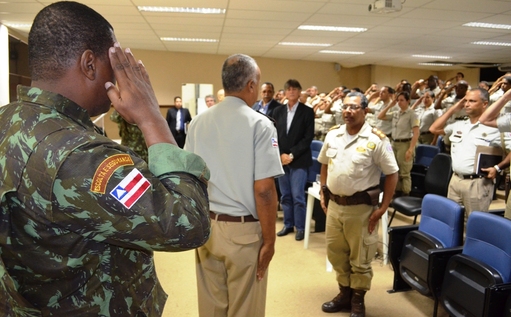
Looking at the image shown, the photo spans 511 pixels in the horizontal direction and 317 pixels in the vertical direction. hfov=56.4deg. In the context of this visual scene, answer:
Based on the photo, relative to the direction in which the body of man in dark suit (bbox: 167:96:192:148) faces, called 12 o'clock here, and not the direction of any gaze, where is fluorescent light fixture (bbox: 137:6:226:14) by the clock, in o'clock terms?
The fluorescent light fixture is roughly at 12 o'clock from the man in dark suit.

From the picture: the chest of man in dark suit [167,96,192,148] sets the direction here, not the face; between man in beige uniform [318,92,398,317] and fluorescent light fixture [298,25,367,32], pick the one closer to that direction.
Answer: the man in beige uniform

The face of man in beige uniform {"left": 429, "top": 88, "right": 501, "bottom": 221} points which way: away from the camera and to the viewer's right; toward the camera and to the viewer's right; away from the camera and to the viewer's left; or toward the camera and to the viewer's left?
toward the camera and to the viewer's left

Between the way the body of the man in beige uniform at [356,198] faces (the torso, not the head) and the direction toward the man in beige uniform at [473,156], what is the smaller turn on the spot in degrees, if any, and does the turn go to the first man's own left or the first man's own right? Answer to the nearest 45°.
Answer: approximately 180°

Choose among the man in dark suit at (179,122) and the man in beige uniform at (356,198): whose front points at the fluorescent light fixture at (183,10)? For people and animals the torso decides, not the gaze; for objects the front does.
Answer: the man in dark suit

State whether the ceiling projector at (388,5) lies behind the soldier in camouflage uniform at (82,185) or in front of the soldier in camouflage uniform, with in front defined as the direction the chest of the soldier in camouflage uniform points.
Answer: in front

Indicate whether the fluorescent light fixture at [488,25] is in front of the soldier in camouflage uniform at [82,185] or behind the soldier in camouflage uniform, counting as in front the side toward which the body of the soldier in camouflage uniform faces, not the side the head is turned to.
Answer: in front

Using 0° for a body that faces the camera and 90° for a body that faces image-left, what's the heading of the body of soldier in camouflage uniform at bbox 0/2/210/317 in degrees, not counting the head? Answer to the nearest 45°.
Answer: approximately 225°

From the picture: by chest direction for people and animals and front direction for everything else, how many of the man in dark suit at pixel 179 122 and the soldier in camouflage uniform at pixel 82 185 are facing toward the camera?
1

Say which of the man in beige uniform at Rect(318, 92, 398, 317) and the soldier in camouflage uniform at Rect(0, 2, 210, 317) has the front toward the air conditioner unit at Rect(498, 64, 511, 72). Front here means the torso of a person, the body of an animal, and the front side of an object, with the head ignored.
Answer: the soldier in camouflage uniform

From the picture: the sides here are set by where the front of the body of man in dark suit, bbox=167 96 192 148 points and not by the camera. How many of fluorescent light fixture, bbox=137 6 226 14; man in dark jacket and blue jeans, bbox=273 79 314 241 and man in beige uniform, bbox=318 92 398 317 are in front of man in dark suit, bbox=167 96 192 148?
3

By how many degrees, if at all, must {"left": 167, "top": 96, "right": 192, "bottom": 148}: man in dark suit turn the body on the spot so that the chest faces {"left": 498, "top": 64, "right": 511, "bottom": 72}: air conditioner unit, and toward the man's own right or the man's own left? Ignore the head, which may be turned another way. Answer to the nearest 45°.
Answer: approximately 90° to the man's own left

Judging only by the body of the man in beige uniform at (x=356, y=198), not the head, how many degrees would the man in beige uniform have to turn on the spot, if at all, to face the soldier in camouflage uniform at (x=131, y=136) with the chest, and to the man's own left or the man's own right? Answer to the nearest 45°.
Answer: approximately 90° to the man's own right

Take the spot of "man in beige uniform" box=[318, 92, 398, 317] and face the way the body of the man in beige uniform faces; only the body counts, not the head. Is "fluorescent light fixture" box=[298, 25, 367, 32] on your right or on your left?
on your right
